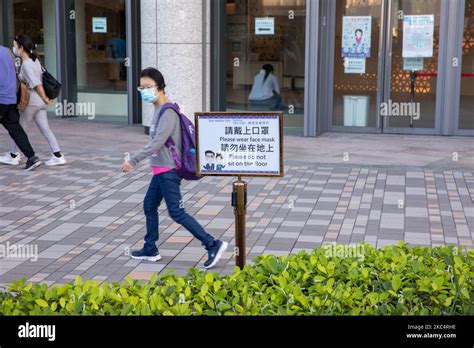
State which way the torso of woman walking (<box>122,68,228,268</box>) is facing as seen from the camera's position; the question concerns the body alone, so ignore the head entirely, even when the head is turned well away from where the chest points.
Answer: to the viewer's left

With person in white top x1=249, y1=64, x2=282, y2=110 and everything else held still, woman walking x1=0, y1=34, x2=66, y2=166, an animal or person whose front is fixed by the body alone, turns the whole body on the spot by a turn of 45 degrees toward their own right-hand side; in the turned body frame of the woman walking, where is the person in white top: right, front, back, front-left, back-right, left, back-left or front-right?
right

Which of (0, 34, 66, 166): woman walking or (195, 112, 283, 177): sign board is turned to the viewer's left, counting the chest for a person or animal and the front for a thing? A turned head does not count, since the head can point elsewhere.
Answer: the woman walking

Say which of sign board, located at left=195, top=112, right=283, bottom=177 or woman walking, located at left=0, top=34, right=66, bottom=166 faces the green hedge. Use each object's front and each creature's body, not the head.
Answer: the sign board

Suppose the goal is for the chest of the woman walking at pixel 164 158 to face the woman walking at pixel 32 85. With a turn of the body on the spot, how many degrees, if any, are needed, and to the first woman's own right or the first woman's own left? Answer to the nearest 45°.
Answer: approximately 45° to the first woman's own right

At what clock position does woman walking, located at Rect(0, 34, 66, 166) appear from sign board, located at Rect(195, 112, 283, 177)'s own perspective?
The woman walking is roughly at 5 o'clock from the sign board.

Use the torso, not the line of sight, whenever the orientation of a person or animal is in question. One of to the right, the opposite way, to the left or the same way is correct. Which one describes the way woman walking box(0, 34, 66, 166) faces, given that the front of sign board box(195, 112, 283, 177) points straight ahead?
to the right

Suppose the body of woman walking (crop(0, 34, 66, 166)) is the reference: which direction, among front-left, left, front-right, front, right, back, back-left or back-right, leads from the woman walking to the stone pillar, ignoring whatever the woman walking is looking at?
back-right

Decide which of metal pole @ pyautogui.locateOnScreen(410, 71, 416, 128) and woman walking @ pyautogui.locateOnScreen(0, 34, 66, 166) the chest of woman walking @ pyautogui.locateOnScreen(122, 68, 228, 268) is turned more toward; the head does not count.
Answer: the woman walking

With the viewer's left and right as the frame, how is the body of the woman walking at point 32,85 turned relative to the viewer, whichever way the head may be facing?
facing to the left of the viewer

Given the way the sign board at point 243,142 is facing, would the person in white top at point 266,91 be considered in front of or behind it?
behind

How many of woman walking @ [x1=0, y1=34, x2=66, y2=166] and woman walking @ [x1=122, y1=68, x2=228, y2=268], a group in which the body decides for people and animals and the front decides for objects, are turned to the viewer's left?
2

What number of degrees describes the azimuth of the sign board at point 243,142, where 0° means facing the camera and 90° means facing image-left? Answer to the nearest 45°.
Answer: approximately 0°

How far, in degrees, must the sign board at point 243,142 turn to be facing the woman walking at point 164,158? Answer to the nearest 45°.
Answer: approximately 135° to its right
